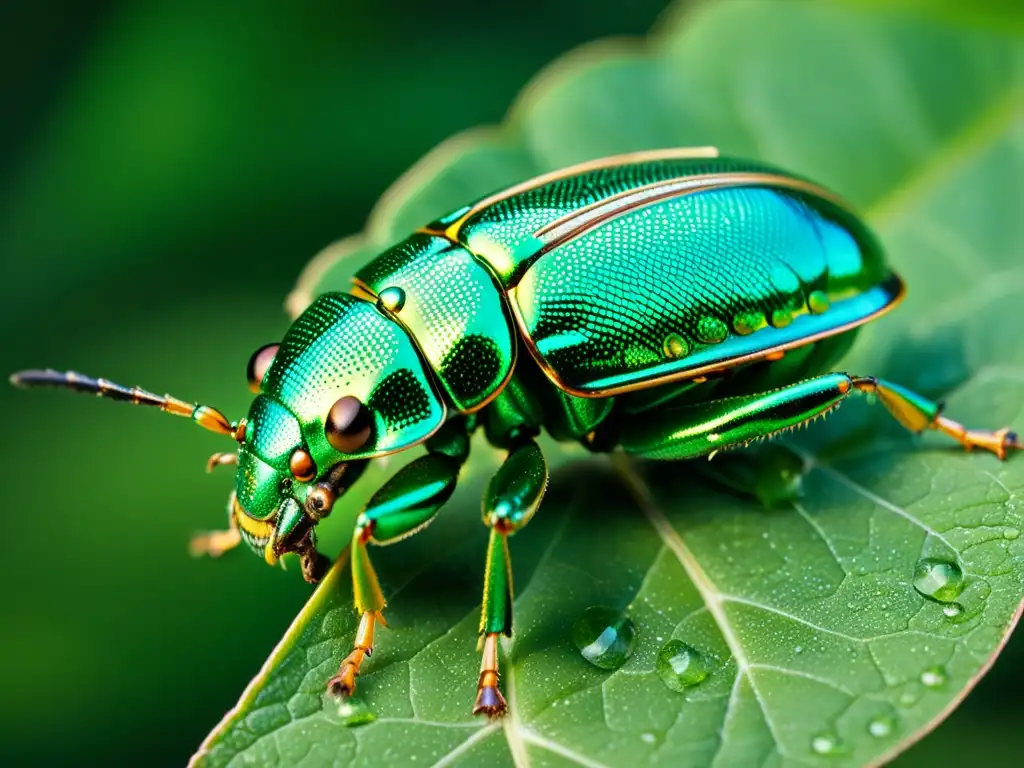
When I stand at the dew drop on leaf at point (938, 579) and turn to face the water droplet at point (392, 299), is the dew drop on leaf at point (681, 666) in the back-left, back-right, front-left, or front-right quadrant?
front-left

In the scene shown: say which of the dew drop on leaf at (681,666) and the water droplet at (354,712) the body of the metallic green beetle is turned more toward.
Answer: the water droplet

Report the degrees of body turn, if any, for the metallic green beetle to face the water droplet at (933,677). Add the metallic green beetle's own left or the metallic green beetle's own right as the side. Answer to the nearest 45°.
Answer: approximately 90° to the metallic green beetle's own left

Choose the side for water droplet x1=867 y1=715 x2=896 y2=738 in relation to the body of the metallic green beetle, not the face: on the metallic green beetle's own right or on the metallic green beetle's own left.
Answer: on the metallic green beetle's own left

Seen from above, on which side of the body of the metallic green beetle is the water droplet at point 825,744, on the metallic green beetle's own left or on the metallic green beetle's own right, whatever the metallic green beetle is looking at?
on the metallic green beetle's own left

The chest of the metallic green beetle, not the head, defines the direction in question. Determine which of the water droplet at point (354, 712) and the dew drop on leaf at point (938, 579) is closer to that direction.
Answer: the water droplet

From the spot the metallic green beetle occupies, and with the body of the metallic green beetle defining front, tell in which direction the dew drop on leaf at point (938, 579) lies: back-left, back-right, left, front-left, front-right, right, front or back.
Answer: left

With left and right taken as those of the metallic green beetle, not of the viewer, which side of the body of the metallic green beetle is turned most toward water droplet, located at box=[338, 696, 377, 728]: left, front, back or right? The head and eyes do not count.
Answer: front

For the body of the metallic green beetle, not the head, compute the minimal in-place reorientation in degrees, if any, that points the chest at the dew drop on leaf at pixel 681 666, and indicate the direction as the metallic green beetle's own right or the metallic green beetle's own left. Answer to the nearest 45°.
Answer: approximately 45° to the metallic green beetle's own left

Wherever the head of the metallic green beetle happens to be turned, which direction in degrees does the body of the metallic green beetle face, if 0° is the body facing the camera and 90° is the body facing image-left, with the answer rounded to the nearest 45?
approximately 45°
